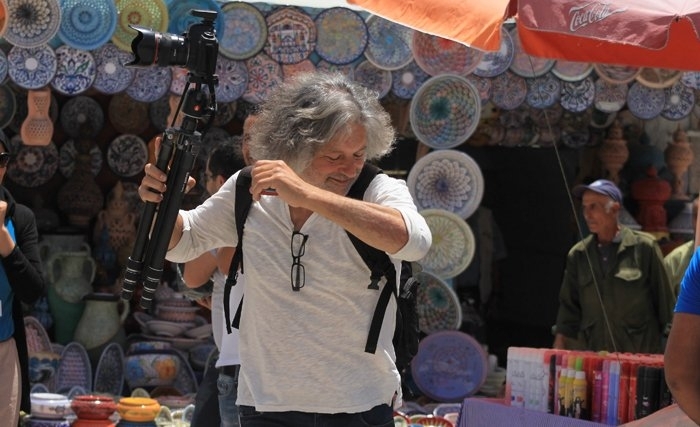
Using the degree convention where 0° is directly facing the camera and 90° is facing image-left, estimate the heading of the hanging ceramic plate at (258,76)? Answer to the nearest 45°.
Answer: approximately 0°

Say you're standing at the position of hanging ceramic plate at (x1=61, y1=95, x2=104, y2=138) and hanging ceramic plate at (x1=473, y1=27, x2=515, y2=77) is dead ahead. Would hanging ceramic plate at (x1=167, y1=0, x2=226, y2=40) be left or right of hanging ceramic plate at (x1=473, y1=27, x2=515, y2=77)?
right

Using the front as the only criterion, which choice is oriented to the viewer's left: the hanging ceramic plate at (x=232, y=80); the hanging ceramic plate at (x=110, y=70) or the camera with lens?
the camera with lens

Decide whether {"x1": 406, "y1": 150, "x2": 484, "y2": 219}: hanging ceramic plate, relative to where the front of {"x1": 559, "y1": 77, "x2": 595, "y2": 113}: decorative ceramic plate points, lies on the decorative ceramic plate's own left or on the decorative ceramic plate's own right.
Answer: on the decorative ceramic plate's own right

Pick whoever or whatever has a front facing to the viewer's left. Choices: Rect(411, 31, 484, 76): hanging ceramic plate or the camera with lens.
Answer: the camera with lens
